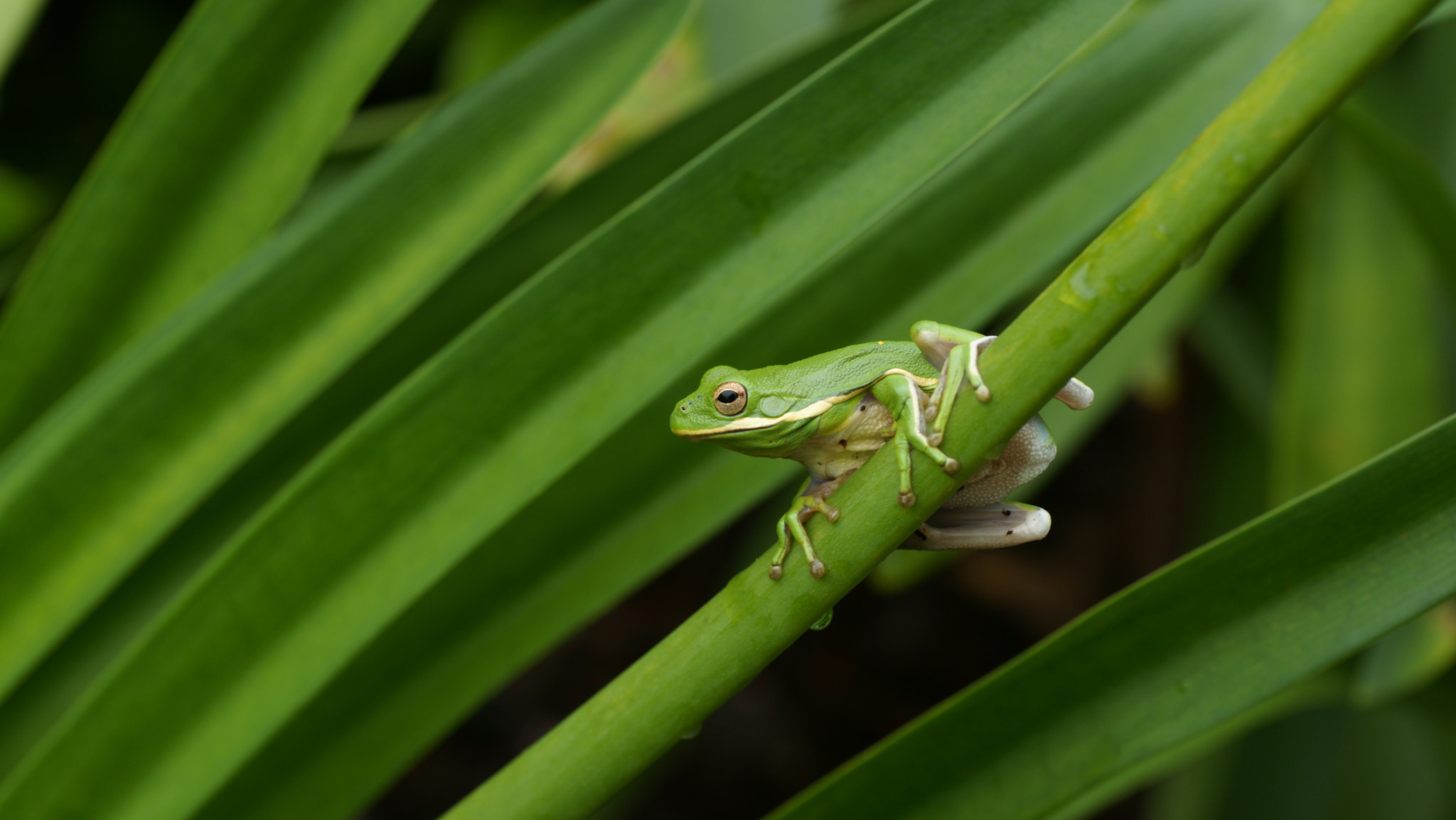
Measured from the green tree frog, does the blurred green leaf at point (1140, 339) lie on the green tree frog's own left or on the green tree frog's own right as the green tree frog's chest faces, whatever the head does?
on the green tree frog's own right

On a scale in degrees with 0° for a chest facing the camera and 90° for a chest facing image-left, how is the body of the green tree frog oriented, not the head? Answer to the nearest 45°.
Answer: approximately 90°

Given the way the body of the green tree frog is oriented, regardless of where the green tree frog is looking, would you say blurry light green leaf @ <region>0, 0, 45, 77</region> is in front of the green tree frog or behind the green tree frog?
in front

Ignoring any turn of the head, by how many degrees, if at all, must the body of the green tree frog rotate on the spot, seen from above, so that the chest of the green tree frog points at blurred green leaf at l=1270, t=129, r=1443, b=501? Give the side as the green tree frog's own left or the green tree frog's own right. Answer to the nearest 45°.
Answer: approximately 135° to the green tree frog's own right
